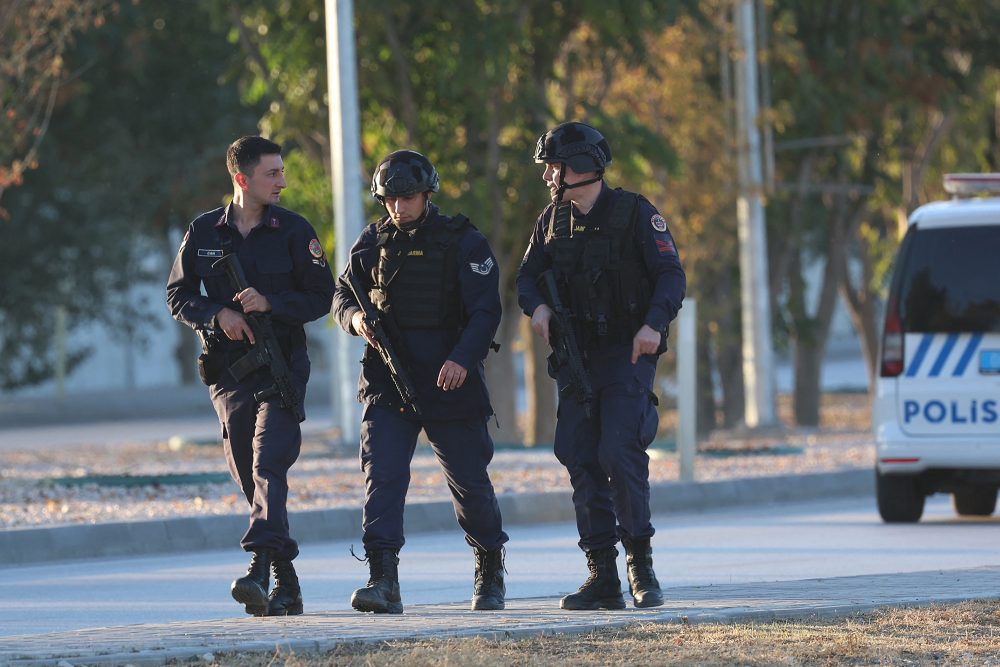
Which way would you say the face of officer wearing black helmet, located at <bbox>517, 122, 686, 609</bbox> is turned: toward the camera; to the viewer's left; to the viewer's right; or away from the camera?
to the viewer's left

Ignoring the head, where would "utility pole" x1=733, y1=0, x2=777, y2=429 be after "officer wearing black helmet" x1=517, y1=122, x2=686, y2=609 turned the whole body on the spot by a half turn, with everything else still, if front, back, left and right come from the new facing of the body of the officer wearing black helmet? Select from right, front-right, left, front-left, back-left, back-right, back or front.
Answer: front-left

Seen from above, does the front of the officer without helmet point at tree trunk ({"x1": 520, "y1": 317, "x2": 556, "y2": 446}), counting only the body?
no

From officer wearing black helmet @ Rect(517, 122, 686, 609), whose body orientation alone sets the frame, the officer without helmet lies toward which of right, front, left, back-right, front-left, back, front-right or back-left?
front-right

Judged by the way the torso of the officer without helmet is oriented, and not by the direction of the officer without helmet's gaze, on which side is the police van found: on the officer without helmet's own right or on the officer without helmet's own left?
on the officer without helmet's own left

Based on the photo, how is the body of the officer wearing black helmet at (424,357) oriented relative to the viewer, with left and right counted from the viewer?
facing the viewer and to the left of the viewer

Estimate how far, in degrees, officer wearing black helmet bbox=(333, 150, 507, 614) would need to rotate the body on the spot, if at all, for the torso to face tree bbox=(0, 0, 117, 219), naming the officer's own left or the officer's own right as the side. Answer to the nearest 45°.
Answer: approximately 135° to the officer's own right

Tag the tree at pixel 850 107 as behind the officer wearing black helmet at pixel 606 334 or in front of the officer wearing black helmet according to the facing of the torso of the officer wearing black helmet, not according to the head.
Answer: behind

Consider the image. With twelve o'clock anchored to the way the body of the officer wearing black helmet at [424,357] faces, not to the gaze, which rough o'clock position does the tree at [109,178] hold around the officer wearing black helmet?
The tree is roughly at 4 o'clock from the officer wearing black helmet.

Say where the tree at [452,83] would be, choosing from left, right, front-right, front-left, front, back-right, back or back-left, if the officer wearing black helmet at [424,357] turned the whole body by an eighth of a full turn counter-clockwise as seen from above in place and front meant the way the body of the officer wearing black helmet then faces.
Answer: back

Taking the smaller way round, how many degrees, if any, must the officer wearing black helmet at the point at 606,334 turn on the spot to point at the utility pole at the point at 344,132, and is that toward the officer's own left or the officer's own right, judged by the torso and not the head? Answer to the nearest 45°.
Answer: approximately 135° to the officer's own right

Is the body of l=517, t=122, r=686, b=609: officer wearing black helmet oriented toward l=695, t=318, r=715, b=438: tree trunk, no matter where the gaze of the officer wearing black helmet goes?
no

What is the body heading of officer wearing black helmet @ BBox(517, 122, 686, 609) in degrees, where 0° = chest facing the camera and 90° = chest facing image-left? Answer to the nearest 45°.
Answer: approximately 45°

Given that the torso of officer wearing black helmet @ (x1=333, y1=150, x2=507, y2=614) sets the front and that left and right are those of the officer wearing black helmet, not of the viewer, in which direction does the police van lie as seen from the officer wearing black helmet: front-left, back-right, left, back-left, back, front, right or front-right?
back

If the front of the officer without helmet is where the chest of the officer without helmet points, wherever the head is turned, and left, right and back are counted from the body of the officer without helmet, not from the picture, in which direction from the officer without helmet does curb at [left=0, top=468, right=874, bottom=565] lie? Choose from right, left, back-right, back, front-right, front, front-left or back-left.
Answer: back

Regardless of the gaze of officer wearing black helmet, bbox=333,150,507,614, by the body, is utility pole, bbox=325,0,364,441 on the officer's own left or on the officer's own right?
on the officer's own right

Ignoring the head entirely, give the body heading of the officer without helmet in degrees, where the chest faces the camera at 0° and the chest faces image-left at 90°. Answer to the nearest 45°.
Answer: approximately 0°

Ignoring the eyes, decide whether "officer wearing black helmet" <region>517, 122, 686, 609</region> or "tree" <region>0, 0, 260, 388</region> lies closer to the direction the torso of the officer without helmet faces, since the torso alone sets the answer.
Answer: the officer wearing black helmet

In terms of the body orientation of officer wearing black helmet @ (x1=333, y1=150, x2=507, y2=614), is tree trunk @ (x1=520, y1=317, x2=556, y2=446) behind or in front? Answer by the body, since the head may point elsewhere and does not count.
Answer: behind
